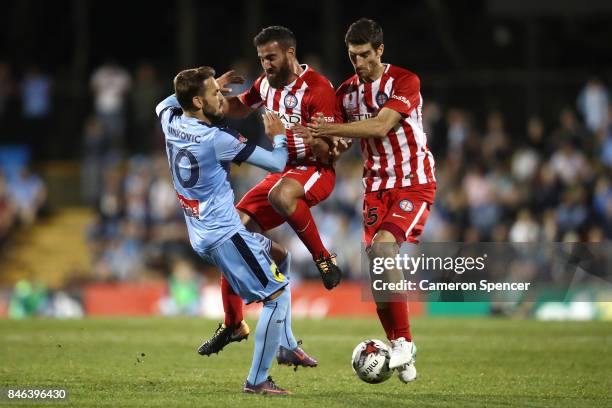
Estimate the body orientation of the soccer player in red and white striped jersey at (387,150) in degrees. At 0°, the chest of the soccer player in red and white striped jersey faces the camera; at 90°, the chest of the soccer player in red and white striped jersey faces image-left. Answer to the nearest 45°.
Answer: approximately 45°

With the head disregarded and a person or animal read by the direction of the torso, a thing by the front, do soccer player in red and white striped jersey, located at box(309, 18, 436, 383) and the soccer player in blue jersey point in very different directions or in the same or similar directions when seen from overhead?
very different directions

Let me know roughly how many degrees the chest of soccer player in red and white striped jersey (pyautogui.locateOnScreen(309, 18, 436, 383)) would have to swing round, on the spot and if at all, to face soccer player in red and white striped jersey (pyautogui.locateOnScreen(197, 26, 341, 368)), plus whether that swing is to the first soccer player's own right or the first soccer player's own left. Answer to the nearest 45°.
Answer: approximately 45° to the first soccer player's own right

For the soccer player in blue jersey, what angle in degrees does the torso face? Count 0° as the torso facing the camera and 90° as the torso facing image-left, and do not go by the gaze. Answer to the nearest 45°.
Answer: approximately 225°

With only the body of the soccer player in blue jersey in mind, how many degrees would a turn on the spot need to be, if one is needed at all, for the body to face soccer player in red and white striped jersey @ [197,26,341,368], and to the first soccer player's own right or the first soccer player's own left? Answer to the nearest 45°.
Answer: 0° — they already face them
